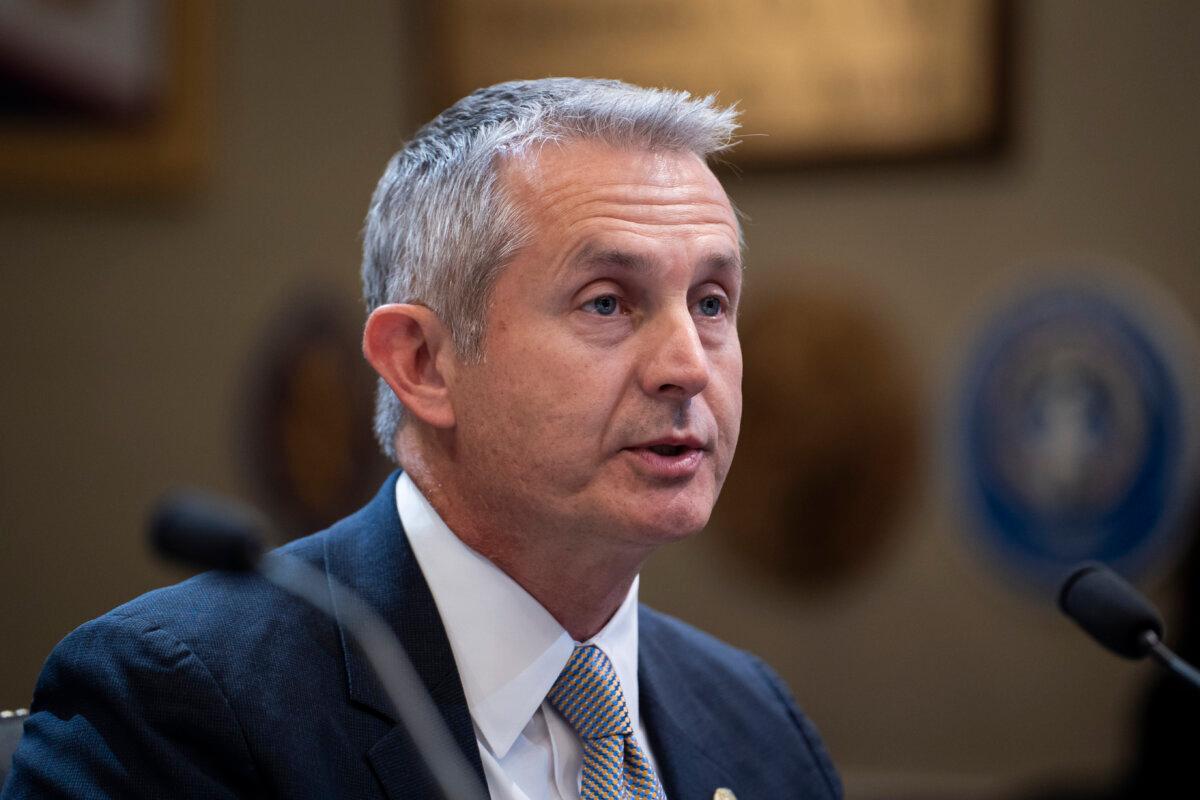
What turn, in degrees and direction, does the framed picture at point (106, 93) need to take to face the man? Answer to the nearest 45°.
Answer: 0° — it already faces them

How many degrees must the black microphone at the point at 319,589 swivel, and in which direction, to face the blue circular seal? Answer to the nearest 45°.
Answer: approximately 135° to its right

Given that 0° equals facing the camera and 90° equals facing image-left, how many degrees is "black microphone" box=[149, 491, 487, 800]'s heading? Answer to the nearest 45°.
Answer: approximately 90°

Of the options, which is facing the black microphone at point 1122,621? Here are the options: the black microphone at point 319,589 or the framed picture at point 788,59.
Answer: the framed picture

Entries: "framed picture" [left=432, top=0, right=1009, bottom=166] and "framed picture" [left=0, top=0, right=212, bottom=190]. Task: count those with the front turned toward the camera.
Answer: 2

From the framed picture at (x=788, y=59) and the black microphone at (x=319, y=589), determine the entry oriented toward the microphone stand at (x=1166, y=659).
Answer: the framed picture

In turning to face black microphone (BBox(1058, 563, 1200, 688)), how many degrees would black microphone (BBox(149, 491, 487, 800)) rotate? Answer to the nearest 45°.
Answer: approximately 180°

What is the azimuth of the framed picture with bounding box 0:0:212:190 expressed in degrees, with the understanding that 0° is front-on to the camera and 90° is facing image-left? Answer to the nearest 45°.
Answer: approximately 0°

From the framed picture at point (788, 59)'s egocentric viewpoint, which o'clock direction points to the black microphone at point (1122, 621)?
The black microphone is roughly at 12 o'clock from the framed picture.

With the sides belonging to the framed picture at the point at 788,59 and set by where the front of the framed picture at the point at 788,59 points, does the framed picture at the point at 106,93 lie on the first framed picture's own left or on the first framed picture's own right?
on the first framed picture's own right
